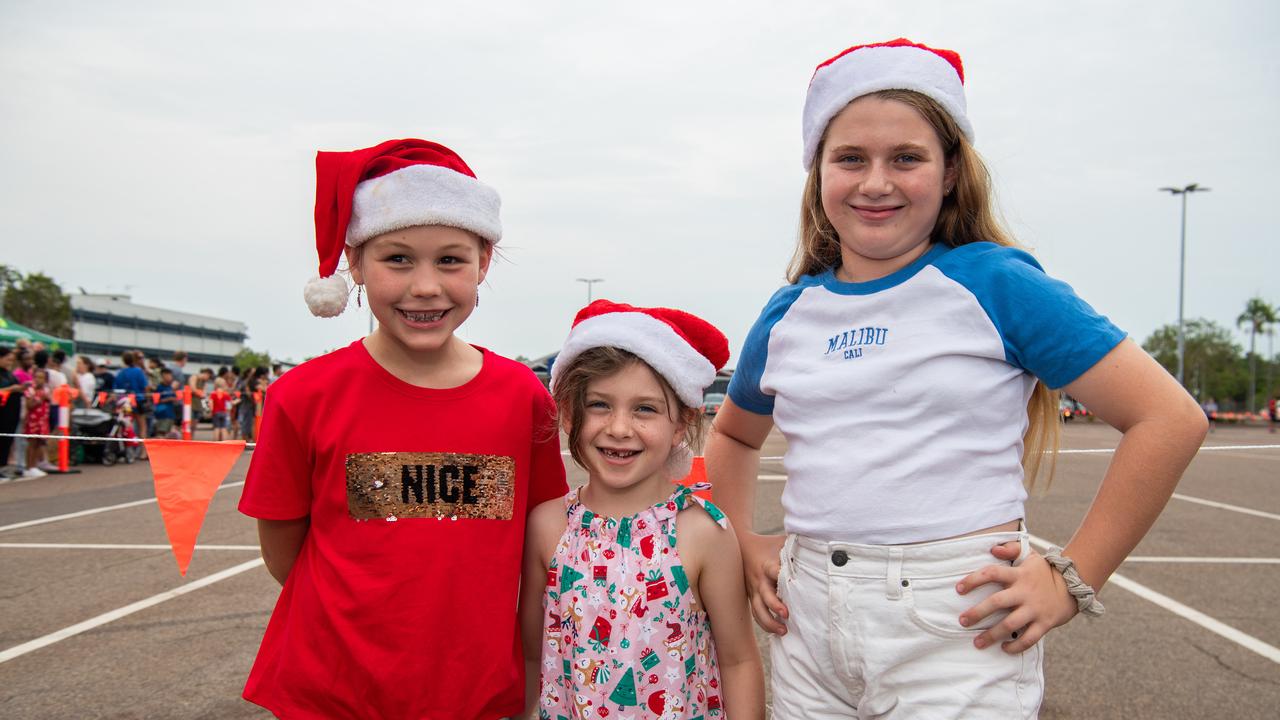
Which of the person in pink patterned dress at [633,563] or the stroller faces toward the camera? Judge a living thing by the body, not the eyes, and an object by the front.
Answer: the person in pink patterned dress

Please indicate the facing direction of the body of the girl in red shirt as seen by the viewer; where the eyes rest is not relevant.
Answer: toward the camera

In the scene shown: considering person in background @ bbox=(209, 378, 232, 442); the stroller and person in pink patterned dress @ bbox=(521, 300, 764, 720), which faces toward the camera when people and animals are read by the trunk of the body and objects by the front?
the person in pink patterned dress

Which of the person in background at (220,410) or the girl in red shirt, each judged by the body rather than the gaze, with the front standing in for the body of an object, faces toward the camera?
the girl in red shirt

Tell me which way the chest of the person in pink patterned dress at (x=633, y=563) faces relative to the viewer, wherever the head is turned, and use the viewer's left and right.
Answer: facing the viewer

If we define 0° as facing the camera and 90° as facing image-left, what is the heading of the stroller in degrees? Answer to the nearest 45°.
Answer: approximately 270°

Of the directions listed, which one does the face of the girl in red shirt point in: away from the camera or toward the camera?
toward the camera

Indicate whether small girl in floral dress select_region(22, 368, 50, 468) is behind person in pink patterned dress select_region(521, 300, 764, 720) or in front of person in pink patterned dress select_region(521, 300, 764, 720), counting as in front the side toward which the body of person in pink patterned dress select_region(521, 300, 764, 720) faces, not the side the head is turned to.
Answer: behind
